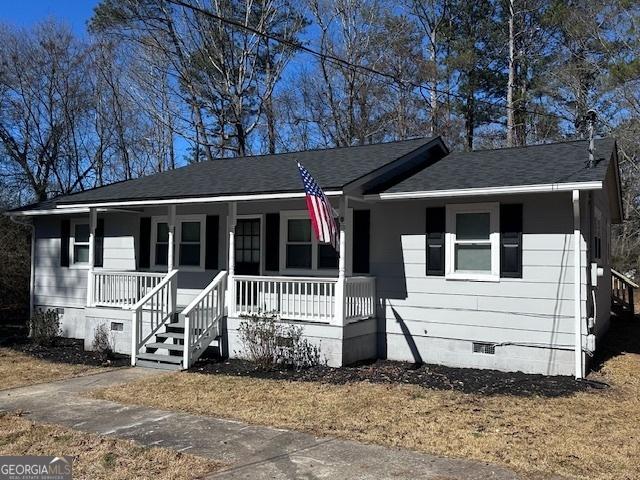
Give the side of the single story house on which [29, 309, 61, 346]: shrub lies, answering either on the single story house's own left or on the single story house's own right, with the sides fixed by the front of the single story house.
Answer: on the single story house's own right

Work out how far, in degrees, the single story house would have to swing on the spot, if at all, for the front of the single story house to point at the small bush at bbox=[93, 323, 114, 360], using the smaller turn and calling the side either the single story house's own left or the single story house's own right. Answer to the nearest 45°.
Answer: approximately 45° to the single story house's own right

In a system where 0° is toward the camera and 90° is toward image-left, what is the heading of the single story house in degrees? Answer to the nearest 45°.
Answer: approximately 45°
